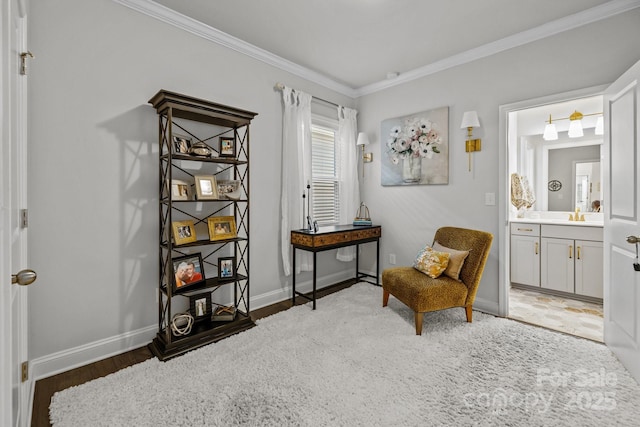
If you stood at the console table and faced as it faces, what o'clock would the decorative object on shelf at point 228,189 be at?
The decorative object on shelf is roughly at 3 o'clock from the console table.

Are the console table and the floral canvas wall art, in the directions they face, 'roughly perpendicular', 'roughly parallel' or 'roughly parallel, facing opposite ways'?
roughly perpendicular

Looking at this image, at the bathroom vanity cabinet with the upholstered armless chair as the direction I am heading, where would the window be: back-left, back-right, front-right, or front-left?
front-right

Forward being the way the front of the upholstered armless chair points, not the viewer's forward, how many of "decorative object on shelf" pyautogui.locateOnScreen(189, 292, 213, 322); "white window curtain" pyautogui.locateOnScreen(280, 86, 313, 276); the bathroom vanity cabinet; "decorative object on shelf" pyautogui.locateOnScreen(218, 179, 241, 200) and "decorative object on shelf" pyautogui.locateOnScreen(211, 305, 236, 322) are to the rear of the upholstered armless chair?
1

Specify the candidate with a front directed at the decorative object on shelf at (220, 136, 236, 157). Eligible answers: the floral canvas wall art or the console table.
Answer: the floral canvas wall art

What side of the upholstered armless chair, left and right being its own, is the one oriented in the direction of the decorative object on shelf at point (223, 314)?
front

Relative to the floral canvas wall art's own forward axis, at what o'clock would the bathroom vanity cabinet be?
The bathroom vanity cabinet is roughly at 7 o'clock from the floral canvas wall art.

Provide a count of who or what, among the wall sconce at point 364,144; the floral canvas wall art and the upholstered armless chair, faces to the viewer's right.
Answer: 0

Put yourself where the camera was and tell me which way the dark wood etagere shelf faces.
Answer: facing the viewer and to the right of the viewer

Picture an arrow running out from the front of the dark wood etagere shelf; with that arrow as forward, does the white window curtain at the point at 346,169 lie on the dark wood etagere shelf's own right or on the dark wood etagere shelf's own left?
on the dark wood etagere shelf's own left

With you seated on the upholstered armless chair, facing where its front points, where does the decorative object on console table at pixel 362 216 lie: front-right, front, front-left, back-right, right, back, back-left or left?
right

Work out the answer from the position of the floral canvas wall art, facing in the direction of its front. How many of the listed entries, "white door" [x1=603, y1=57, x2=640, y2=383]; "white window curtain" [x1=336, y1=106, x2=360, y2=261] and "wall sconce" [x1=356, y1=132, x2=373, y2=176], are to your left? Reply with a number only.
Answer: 1

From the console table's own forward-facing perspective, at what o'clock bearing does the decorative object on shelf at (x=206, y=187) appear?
The decorative object on shelf is roughly at 3 o'clock from the console table.

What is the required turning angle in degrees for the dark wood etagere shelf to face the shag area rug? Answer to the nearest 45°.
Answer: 0° — it already faces it

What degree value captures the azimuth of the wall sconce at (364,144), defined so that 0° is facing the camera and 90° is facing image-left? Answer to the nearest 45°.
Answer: approximately 45°

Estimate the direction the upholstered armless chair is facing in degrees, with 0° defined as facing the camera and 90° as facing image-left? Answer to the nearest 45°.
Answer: approximately 45°
